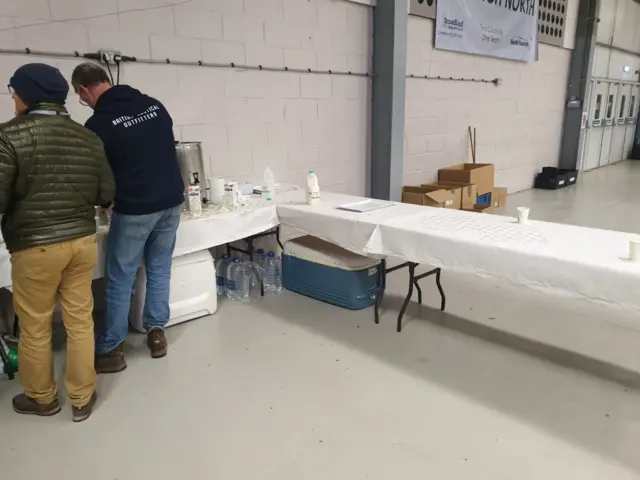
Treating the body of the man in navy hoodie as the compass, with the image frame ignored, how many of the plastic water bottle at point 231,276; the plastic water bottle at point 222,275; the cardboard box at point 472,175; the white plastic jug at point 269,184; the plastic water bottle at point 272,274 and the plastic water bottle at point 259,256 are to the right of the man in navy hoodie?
6

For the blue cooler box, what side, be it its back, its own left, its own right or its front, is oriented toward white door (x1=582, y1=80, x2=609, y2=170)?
back

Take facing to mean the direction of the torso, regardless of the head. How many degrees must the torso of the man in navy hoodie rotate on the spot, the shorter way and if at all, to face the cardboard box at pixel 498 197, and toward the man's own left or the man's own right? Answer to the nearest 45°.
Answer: approximately 90° to the man's own right

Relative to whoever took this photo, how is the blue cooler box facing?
facing the viewer and to the left of the viewer

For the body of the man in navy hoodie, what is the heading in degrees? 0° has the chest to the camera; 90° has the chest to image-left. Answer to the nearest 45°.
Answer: approximately 135°

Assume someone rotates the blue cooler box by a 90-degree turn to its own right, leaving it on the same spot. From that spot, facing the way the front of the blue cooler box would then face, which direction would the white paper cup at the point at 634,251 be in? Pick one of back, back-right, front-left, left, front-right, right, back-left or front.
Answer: back

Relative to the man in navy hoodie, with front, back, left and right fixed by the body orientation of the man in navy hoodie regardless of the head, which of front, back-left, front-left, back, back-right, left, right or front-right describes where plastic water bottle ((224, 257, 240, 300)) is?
right

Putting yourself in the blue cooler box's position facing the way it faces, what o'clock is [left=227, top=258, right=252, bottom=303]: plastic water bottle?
The plastic water bottle is roughly at 2 o'clock from the blue cooler box.

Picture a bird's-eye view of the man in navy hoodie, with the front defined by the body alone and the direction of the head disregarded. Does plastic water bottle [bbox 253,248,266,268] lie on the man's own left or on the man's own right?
on the man's own right

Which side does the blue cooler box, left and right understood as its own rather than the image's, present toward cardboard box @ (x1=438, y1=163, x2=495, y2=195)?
back

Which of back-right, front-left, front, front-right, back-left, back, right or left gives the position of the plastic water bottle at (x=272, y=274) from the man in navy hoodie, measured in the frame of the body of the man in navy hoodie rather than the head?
right

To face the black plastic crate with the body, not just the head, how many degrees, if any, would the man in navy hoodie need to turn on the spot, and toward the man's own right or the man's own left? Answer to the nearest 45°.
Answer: approximately 90° to the man's own right

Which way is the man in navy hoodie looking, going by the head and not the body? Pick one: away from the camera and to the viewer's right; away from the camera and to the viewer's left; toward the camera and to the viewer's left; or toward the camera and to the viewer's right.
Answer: away from the camera and to the viewer's left

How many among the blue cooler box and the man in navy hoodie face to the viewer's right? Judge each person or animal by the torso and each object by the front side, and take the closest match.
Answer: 0
